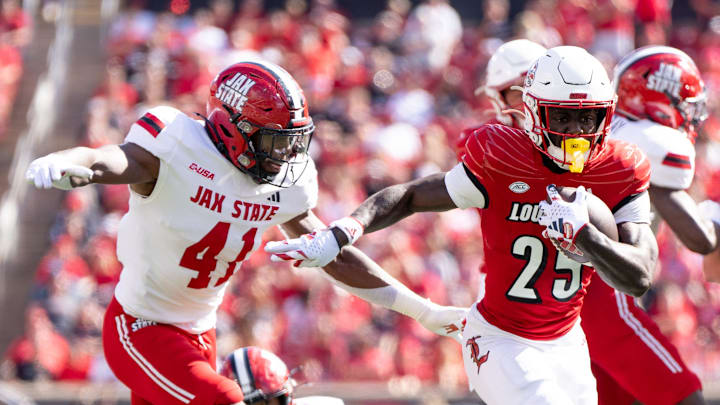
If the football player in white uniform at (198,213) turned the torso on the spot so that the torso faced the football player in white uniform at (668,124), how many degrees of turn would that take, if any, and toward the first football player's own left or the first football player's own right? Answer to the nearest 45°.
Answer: approximately 45° to the first football player's own left

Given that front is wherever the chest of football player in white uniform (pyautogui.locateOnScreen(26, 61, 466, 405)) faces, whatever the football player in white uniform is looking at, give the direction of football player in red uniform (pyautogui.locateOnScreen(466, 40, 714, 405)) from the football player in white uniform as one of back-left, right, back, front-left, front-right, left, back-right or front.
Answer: front-left

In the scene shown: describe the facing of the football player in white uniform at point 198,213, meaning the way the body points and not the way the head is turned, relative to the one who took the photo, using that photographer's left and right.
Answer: facing the viewer and to the right of the viewer
